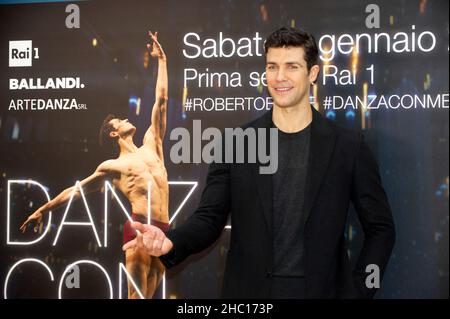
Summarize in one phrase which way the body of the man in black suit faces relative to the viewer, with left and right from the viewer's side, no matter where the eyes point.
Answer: facing the viewer
